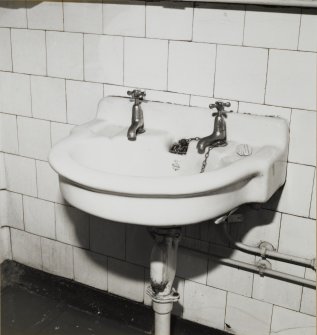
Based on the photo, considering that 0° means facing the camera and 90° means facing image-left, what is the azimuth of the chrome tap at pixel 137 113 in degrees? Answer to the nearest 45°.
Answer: approximately 45°

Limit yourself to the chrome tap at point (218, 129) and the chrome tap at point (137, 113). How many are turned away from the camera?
0
